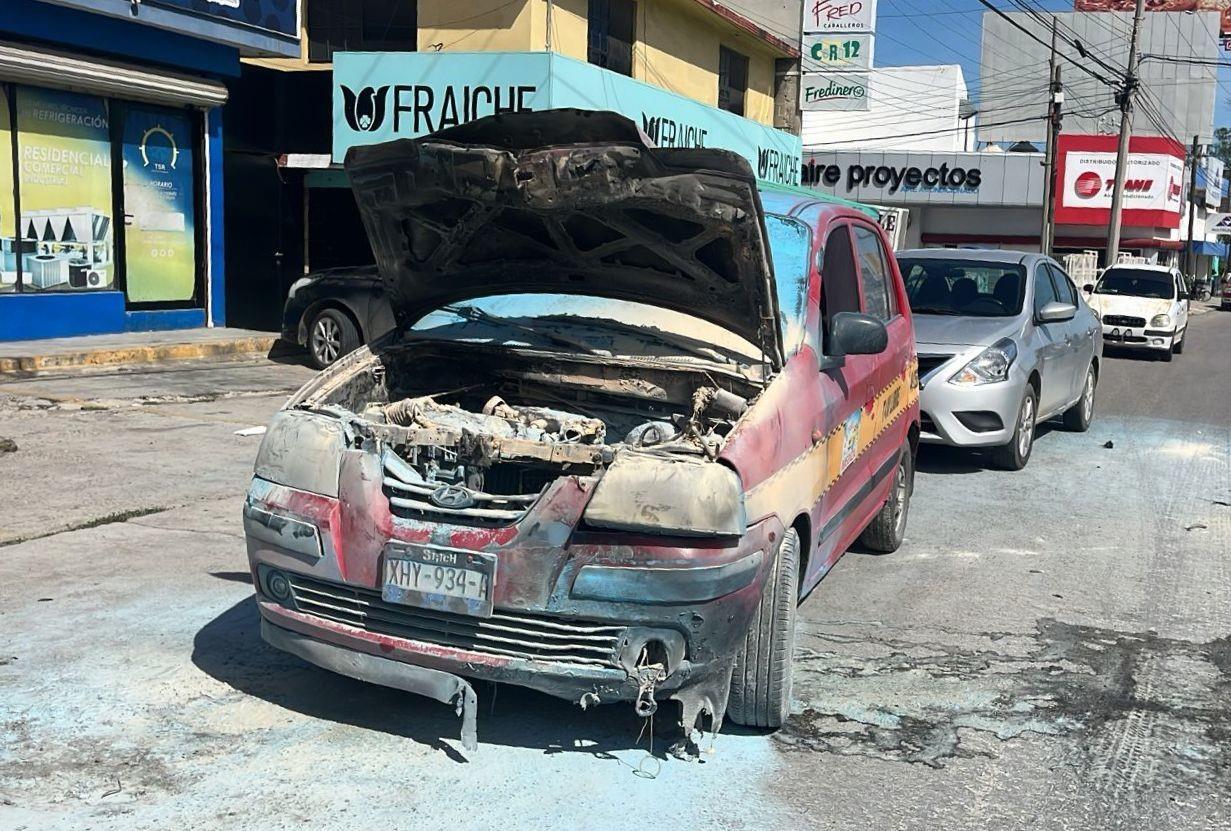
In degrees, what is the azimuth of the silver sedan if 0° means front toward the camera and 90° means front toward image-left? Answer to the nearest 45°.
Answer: approximately 45°

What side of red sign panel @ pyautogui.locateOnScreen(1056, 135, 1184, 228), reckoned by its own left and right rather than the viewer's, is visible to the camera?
front

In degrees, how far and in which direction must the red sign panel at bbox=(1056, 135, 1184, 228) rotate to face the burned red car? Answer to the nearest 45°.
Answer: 0° — it already faces it

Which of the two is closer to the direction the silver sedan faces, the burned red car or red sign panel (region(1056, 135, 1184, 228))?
the burned red car

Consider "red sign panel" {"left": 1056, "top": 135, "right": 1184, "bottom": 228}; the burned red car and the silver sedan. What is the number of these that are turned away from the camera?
0

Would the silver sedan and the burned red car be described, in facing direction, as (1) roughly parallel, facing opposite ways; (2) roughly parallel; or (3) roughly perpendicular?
roughly parallel

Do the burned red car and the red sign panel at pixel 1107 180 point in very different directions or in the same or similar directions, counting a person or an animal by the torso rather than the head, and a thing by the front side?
same or similar directions

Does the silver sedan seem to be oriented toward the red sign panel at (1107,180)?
no

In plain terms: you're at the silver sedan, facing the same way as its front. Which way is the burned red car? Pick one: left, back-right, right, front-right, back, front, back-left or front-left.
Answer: front-left

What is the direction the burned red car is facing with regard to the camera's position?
facing the viewer and to the left of the viewer

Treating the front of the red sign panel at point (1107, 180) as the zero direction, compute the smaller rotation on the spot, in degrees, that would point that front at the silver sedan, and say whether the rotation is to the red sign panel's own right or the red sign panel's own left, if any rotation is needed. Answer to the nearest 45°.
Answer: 0° — it already faces it

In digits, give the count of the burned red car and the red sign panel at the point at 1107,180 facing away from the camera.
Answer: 0

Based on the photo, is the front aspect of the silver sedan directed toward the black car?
no

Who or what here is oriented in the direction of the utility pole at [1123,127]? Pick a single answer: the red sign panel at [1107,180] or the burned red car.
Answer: the red sign panel

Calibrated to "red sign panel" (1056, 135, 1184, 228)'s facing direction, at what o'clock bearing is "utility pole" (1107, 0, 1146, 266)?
The utility pole is roughly at 12 o'clock from the red sign panel.

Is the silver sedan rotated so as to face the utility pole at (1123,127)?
no

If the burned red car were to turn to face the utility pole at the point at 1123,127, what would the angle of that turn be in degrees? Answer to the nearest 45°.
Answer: approximately 180°

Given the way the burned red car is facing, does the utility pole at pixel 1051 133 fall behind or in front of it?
behind

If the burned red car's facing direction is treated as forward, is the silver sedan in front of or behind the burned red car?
behind
